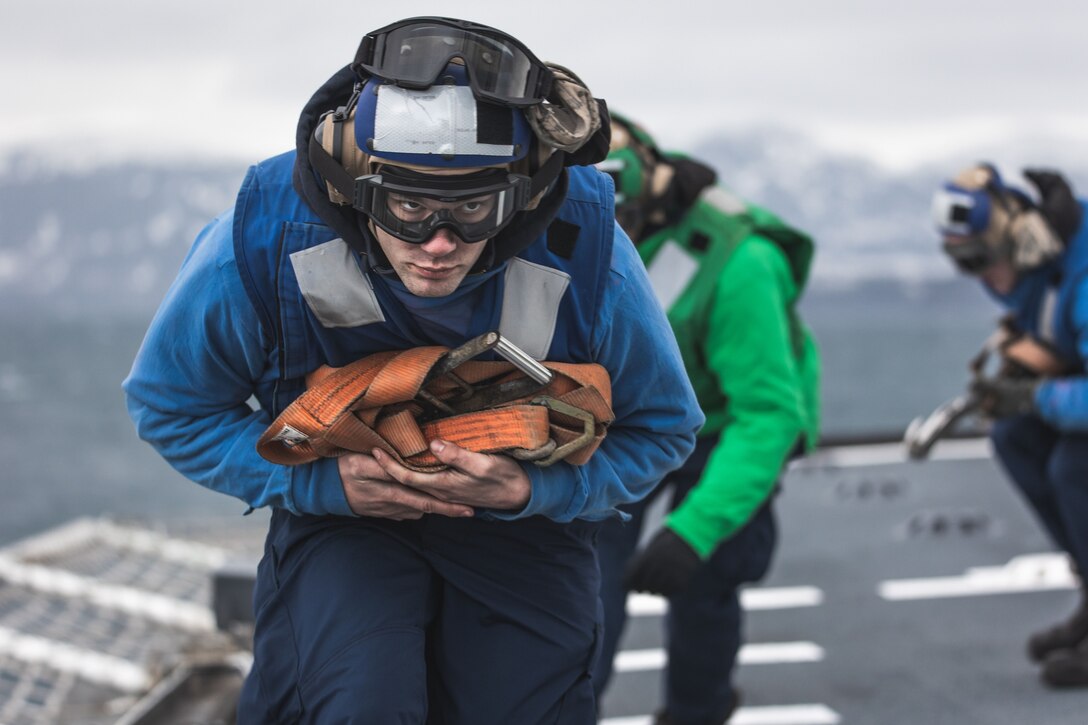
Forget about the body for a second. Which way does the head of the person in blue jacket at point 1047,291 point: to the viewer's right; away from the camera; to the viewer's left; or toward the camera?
to the viewer's left

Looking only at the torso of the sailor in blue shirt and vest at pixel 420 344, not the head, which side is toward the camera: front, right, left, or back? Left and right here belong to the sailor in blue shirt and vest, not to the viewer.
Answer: front

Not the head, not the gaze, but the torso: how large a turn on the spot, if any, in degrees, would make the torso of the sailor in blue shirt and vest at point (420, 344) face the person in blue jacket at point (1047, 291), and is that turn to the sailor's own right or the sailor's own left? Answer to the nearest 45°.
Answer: approximately 135° to the sailor's own left
